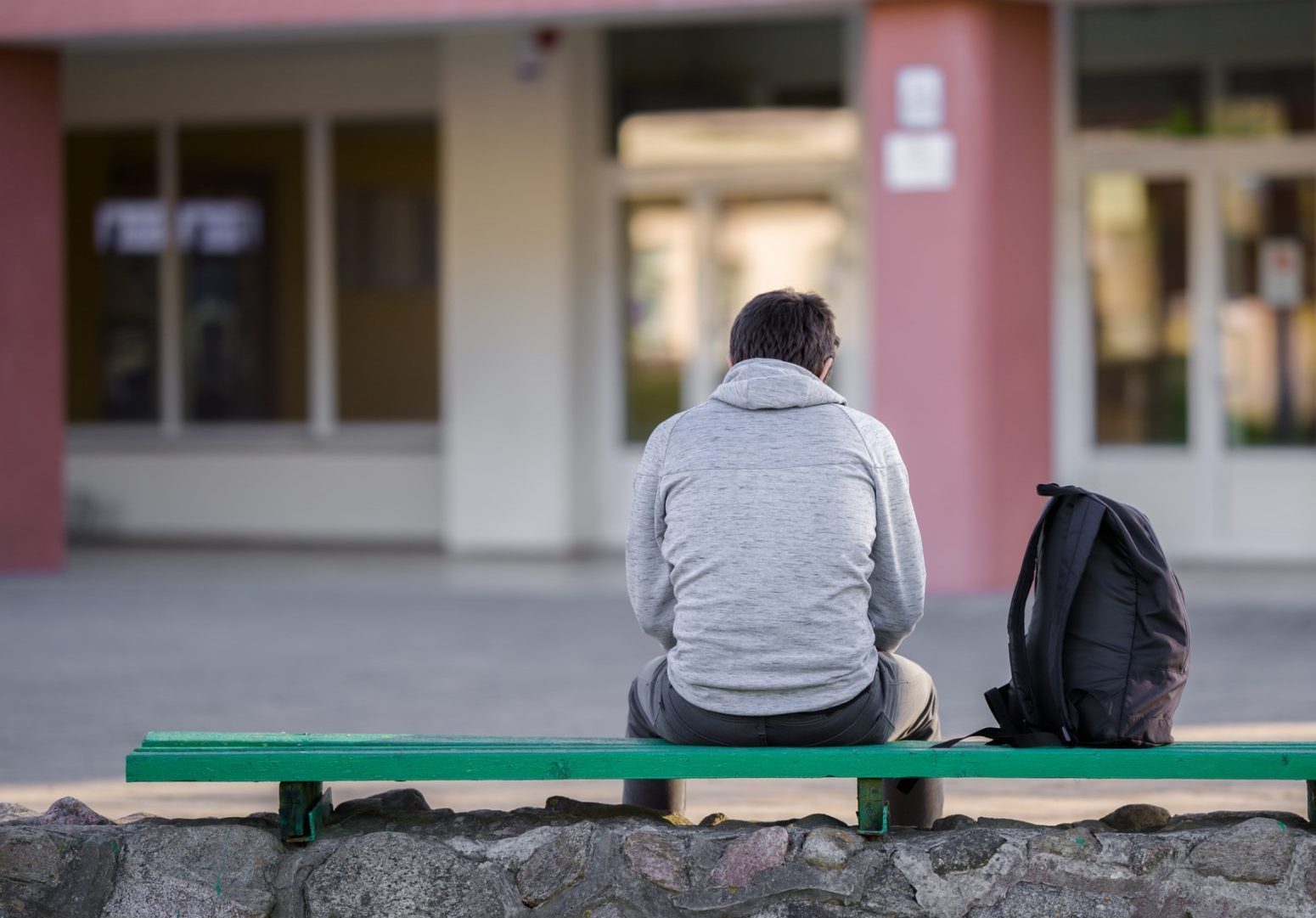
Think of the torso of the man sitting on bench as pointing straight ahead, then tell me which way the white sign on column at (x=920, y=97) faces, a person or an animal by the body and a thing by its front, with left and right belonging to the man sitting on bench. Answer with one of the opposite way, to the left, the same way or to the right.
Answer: the opposite way

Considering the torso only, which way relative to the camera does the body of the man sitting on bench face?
away from the camera

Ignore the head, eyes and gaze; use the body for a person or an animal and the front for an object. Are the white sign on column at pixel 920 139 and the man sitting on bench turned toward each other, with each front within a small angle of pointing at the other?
yes

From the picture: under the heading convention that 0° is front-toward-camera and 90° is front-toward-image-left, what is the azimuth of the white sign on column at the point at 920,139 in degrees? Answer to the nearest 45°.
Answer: approximately 0°

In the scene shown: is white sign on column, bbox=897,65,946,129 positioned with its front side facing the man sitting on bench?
yes

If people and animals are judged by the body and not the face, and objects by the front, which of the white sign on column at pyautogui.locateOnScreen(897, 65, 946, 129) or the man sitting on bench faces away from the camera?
the man sitting on bench

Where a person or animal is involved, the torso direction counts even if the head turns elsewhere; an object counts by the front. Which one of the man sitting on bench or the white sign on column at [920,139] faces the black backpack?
the white sign on column

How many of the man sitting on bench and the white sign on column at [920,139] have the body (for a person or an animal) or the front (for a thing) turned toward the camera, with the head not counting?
1

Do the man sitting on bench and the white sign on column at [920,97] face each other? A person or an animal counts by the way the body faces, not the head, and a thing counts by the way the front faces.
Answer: yes

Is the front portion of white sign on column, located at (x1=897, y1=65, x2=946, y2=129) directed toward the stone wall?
yes

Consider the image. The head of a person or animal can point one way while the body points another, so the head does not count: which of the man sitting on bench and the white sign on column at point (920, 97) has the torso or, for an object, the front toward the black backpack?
the white sign on column

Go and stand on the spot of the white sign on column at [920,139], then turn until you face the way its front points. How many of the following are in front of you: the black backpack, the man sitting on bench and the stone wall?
3
